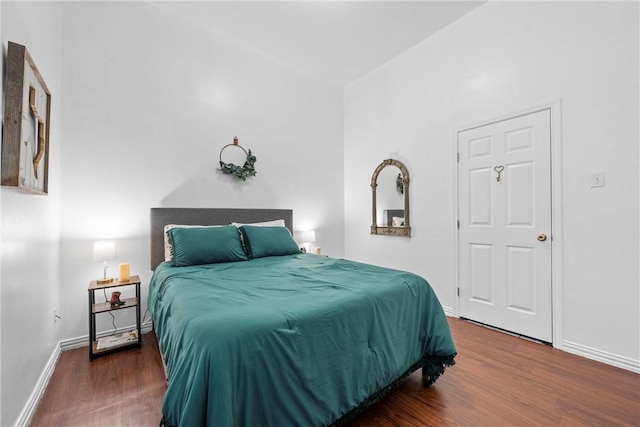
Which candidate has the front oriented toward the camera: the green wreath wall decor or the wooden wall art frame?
the green wreath wall decor

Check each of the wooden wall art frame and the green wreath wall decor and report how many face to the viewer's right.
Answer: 1

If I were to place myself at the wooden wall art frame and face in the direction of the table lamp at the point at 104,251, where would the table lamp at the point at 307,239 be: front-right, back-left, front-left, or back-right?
front-right

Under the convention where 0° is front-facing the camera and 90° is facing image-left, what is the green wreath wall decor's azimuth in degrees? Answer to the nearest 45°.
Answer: approximately 0°

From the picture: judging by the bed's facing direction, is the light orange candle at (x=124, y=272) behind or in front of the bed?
behind

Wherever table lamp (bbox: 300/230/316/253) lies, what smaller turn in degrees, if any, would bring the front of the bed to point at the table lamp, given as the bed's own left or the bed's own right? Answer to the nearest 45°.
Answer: approximately 135° to the bed's own left

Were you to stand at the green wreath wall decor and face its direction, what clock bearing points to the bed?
The bed is roughly at 12 o'clock from the green wreath wall decor.

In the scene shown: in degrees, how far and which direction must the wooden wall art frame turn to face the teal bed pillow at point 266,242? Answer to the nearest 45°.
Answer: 0° — it already faces it

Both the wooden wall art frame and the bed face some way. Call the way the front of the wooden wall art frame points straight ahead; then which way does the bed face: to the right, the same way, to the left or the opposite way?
to the right

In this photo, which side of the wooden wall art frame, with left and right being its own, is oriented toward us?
right

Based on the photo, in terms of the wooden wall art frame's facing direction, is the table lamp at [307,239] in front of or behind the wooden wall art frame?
in front

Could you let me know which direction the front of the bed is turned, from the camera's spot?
facing the viewer and to the right of the viewer
